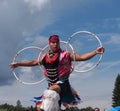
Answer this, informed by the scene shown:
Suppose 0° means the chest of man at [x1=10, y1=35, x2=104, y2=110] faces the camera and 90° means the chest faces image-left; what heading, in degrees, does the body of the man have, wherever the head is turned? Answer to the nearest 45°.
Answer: approximately 45°
